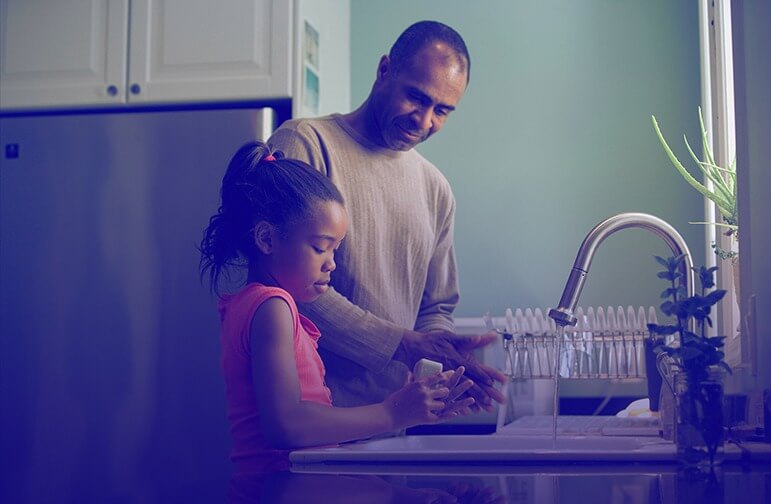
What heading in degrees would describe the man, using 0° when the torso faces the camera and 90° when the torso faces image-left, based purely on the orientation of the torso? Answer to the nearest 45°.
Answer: approximately 315°

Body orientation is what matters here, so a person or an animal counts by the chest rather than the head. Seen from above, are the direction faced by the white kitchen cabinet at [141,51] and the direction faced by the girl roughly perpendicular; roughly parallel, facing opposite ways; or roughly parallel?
roughly perpendicular

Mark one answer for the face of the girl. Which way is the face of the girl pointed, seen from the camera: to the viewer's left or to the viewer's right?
to the viewer's right

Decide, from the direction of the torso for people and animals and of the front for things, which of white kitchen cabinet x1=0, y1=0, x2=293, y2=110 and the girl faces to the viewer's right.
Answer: the girl

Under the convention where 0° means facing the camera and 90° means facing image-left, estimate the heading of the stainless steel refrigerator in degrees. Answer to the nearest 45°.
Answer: approximately 0°

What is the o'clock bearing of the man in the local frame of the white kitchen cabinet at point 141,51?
The man is roughly at 11 o'clock from the white kitchen cabinet.

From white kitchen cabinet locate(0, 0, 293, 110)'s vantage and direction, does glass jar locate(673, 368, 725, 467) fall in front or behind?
in front

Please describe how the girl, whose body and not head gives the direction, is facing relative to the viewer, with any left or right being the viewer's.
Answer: facing to the right of the viewer

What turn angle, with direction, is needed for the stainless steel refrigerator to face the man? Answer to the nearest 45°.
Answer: approximately 45° to its left
